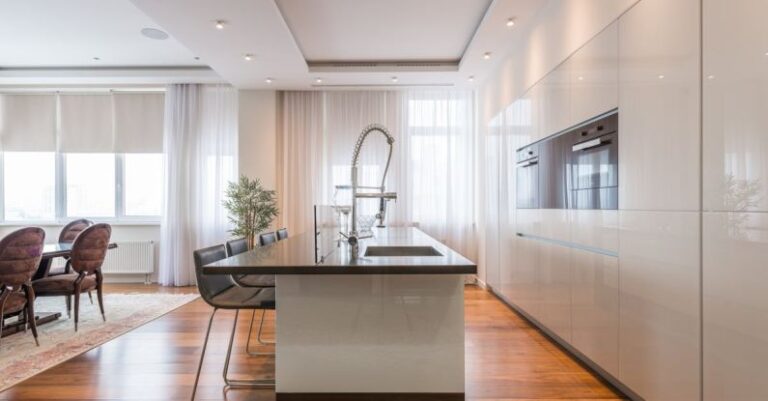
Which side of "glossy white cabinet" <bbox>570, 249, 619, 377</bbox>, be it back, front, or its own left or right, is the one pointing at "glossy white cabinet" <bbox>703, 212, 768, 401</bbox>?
left

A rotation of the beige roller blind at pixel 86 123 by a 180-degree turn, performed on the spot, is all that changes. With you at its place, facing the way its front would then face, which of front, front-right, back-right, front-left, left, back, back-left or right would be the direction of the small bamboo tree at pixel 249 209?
back-right

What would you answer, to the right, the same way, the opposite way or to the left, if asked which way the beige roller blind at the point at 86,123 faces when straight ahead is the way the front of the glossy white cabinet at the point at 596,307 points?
to the left

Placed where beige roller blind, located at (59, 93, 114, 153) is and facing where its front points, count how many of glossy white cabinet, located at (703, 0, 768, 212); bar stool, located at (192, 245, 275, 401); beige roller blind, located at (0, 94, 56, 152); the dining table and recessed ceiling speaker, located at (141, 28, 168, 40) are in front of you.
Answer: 4

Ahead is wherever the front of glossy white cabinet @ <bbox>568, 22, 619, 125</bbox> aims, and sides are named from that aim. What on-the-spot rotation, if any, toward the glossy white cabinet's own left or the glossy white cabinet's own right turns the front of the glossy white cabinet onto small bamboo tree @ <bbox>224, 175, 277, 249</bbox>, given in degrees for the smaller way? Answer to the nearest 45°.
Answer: approximately 45° to the glossy white cabinet's own right

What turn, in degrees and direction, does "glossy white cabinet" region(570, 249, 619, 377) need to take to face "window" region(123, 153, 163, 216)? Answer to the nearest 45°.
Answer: approximately 45° to its right

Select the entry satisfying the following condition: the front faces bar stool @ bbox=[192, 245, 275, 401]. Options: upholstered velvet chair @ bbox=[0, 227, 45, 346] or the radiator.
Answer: the radiator
